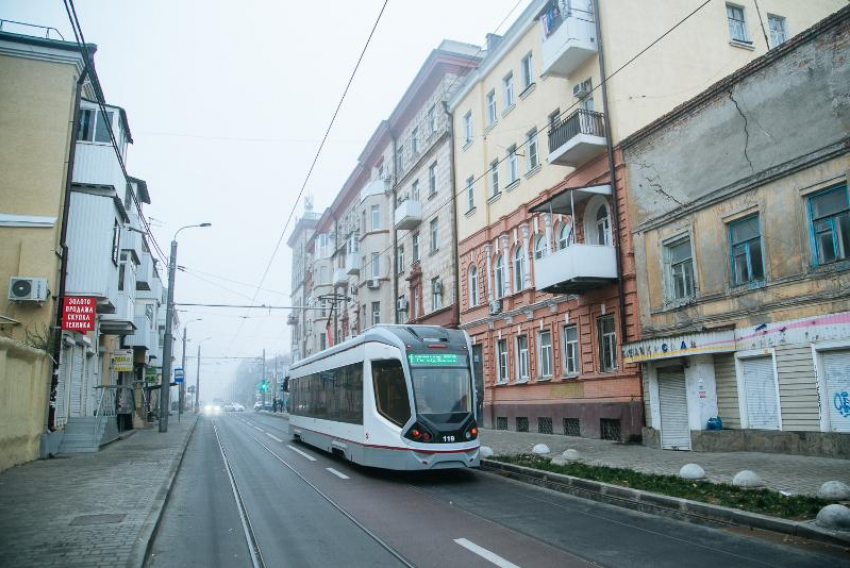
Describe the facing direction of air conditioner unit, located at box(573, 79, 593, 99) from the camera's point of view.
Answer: facing the viewer and to the left of the viewer

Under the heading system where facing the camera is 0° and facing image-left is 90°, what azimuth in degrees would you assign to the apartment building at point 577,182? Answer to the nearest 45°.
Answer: approximately 45°

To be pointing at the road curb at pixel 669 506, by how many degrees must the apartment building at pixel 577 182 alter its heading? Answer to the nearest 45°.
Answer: approximately 45° to its left

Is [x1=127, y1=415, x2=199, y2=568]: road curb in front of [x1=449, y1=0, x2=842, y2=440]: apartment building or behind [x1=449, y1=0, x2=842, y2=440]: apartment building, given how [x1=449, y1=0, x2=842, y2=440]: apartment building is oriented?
in front

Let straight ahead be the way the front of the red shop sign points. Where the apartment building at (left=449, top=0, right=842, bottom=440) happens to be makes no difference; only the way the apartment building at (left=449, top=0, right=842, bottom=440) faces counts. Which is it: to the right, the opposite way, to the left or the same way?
to the right

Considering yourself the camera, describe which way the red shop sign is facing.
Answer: facing the viewer
